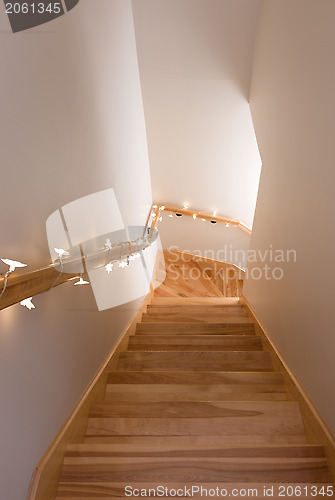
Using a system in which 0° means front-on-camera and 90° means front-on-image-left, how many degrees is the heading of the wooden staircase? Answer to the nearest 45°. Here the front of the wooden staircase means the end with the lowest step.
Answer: approximately 180°
